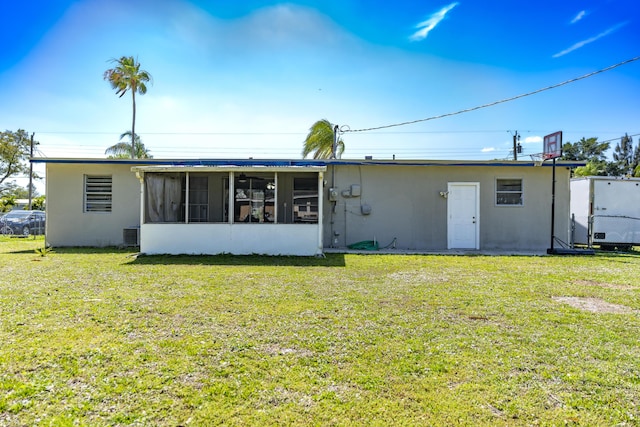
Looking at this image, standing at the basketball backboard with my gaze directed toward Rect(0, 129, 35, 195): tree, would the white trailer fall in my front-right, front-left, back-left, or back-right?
back-right

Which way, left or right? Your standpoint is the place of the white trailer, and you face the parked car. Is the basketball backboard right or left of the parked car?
left
